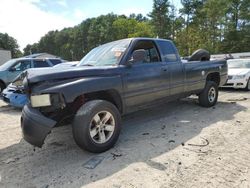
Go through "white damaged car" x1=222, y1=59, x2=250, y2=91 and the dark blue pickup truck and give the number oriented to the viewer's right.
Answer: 0

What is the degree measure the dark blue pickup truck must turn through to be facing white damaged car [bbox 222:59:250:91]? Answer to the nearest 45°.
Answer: approximately 180°

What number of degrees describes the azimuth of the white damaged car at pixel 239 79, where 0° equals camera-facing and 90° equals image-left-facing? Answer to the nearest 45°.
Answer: approximately 45°
